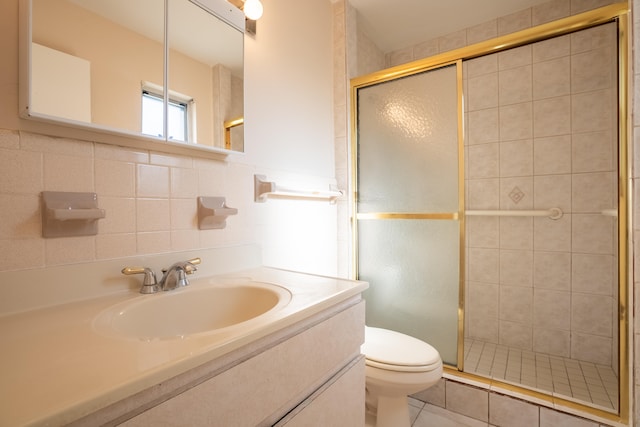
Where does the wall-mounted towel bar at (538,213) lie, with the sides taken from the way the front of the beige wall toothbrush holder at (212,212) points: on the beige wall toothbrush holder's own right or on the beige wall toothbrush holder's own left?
on the beige wall toothbrush holder's own left

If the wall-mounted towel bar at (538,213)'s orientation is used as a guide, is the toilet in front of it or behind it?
in front

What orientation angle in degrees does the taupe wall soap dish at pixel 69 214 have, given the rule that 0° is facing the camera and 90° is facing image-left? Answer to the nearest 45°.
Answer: approximately 315°

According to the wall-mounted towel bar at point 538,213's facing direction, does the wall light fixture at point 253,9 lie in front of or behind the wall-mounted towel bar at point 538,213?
in front

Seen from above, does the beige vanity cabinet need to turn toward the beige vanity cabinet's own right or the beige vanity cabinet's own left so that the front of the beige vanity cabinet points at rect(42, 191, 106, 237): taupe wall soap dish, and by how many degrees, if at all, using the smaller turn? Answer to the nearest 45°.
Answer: approximately 180°

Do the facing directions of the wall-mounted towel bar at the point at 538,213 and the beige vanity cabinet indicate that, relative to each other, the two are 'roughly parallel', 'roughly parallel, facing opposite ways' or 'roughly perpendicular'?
roughly perpendicular

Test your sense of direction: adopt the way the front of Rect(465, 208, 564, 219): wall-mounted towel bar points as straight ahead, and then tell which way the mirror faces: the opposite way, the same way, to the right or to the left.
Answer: to the left
